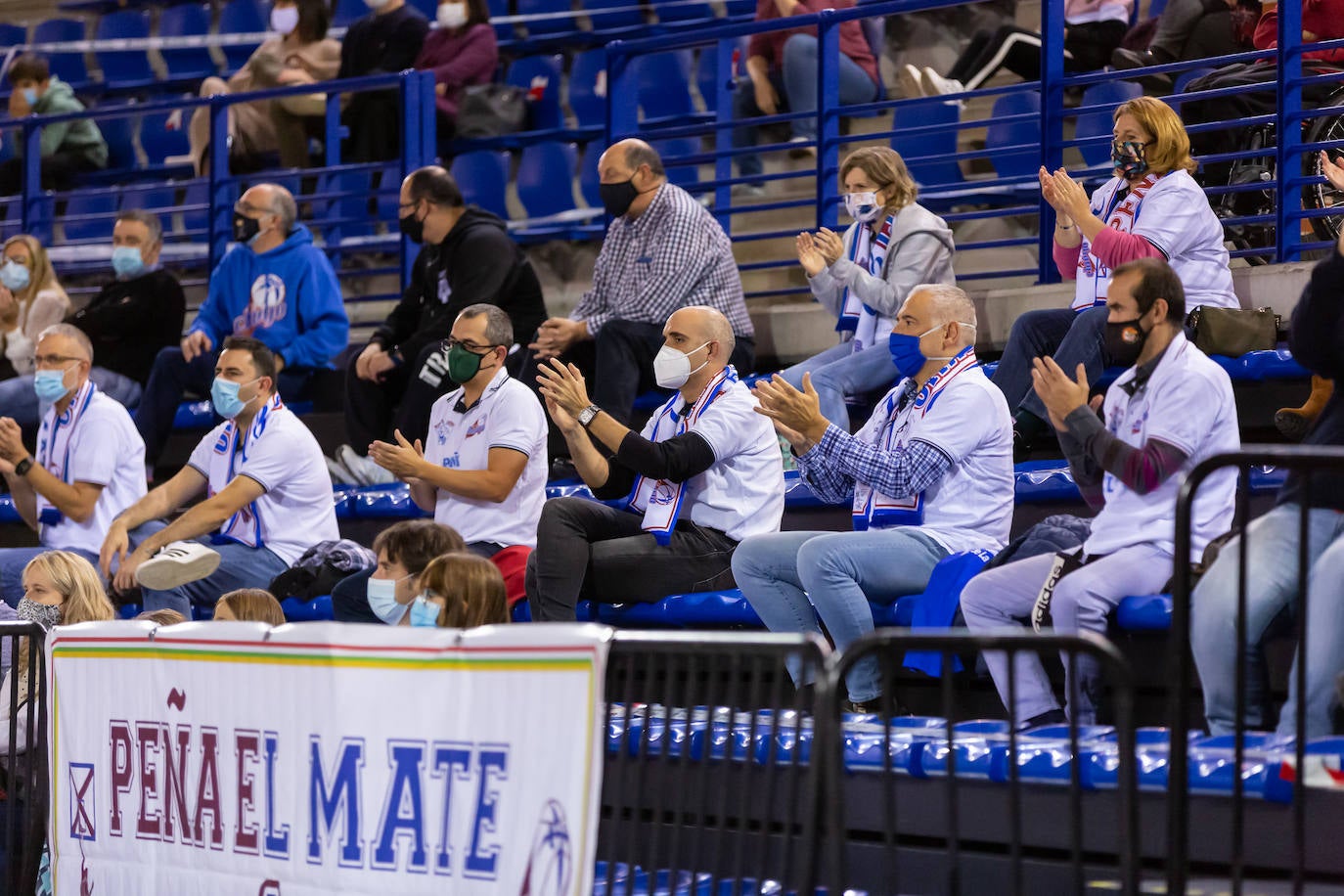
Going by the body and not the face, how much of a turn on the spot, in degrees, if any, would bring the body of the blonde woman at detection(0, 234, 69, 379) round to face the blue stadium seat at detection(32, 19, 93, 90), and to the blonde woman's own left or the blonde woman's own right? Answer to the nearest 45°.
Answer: approximately 135° to the blonde woman's own right

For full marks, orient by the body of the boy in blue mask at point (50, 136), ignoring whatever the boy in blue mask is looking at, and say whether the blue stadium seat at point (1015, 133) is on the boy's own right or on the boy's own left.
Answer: on the boy's own left

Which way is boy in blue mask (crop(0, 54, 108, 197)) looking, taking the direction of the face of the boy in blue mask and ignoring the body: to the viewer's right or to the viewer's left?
to the viewer's left

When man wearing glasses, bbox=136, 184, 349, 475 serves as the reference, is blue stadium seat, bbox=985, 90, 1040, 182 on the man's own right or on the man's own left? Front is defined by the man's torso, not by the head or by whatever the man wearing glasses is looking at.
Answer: on the man's own left

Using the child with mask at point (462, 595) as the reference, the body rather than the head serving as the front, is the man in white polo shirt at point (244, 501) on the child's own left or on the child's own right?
on the child's own right

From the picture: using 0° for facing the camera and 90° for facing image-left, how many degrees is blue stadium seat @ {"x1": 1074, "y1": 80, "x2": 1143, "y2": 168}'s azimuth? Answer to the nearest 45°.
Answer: approximately 45°

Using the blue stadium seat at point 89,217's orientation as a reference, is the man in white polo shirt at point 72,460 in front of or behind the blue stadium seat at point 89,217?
in front

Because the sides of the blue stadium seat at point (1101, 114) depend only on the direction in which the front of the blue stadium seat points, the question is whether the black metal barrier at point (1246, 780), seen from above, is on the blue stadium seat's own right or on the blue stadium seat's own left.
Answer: on the blue stadium seat's own left

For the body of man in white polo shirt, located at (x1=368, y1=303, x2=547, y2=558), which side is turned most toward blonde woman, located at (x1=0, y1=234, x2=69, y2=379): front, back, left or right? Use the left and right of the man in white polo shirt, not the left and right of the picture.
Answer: right

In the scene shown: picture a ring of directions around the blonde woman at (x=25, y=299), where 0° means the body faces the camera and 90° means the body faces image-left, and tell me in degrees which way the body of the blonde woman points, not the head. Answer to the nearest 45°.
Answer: approximately 45°
